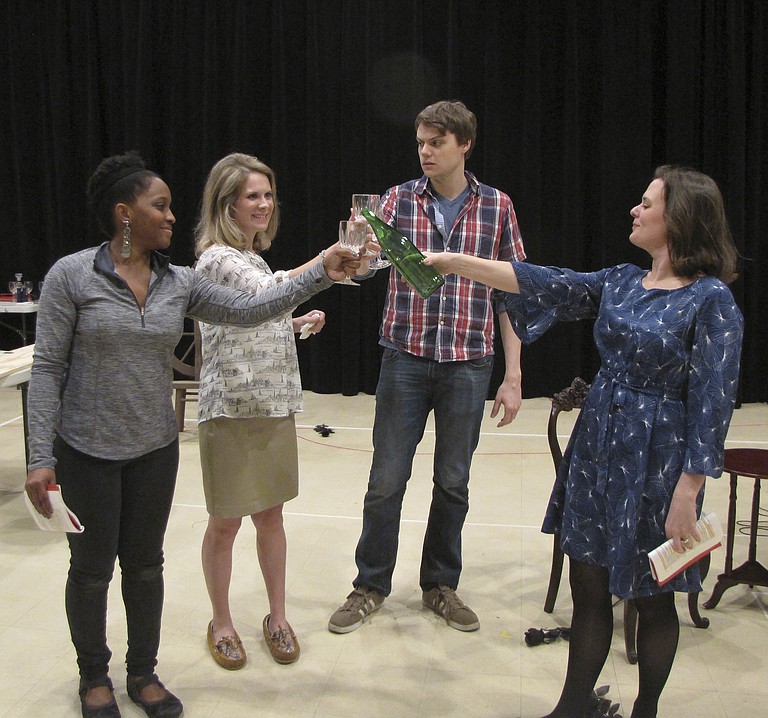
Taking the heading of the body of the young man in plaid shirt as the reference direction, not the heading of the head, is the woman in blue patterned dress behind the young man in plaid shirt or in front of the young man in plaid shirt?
in front

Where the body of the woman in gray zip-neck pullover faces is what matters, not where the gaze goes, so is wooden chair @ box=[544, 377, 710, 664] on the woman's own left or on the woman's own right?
on the woman's own left

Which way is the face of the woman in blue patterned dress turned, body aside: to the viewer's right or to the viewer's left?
to the viewer's left

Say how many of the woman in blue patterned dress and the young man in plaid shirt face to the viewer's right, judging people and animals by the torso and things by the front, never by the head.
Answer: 0

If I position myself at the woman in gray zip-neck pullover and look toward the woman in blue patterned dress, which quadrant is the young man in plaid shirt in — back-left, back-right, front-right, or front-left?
front-left

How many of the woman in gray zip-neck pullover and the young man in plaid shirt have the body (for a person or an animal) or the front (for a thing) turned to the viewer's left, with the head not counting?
0

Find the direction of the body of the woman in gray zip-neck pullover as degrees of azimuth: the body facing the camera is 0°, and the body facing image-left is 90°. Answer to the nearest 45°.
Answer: approximately 315°

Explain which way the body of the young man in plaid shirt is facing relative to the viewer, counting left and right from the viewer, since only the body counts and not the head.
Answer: facing the viewer

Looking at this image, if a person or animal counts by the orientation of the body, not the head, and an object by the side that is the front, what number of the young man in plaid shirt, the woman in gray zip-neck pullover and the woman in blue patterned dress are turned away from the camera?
0

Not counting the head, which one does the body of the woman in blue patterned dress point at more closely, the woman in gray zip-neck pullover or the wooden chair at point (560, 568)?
the woman in gray zip-neck pullover
